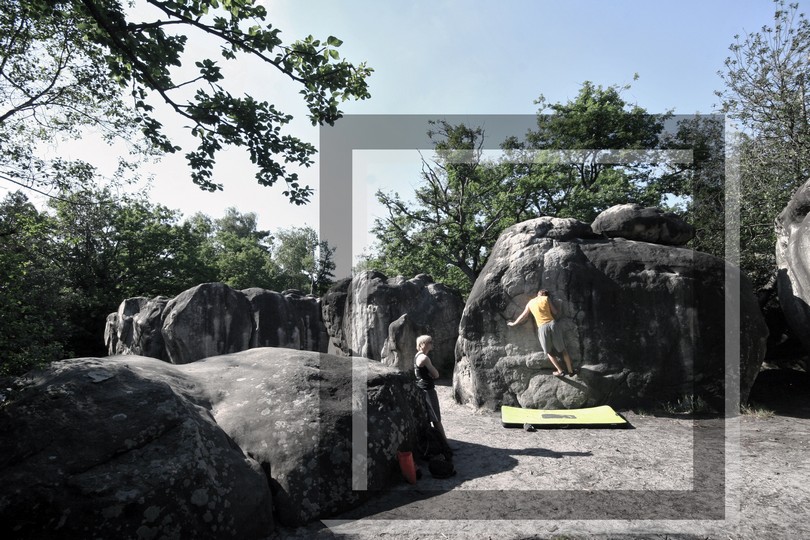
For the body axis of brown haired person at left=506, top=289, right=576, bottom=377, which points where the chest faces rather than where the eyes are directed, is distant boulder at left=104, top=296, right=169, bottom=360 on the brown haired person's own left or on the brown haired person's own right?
on the brown haired person's own left

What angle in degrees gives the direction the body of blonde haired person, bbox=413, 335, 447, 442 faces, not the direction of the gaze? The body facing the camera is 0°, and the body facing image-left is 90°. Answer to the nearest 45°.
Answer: approximately 270°

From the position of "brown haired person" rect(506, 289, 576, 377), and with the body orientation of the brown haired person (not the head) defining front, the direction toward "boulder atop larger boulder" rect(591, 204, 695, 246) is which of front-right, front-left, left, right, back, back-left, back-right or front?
front-right

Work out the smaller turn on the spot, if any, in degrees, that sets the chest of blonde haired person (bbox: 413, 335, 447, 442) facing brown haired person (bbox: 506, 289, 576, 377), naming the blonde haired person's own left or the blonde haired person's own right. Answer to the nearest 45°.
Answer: approximately 45° to the blonde haired person's own left

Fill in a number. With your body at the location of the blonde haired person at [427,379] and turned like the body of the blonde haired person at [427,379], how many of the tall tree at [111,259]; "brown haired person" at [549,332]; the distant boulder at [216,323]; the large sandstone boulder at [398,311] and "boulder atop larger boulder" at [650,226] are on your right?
0

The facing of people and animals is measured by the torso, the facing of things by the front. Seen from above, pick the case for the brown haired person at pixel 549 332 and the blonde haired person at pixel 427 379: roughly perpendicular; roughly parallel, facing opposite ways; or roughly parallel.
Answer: roughly perpendicular

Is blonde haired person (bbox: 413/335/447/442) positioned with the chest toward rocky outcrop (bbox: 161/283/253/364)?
no

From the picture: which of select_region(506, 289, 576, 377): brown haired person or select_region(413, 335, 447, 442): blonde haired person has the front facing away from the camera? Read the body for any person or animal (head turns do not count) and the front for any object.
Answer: select_region(506, 289, 576, 377): brown haired person

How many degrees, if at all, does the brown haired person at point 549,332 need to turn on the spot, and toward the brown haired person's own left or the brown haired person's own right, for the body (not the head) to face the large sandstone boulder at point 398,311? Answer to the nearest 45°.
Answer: approximately 45° to the brown haired person's own left

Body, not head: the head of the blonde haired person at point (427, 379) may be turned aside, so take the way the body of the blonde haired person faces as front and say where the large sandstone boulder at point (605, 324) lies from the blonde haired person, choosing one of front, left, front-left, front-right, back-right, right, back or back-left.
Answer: front-left

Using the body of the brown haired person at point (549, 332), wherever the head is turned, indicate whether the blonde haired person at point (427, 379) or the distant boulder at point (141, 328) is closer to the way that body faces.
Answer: the distant boulder

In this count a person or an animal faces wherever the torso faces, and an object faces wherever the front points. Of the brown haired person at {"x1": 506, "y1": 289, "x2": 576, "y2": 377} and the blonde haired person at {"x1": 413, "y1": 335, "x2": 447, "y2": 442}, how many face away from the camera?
1

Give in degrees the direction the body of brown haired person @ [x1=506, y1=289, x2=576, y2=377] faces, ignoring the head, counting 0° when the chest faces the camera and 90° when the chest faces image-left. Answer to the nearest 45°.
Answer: approximately 180°
